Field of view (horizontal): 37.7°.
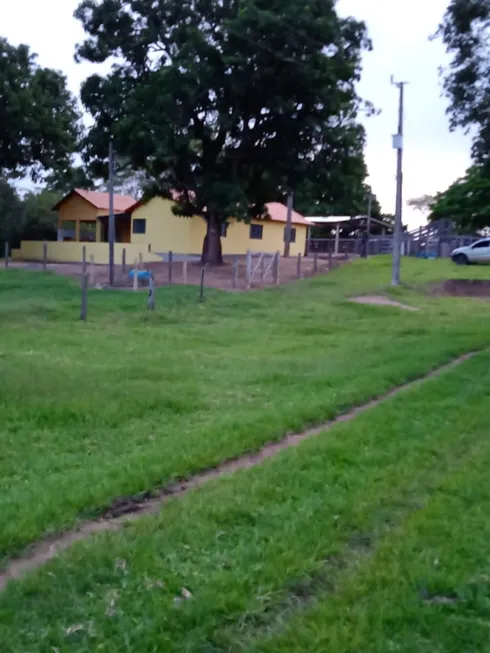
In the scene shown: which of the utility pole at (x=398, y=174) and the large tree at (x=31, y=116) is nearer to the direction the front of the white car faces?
the large tree

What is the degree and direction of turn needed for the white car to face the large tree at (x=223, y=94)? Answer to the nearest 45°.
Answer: approximately 45° to its left

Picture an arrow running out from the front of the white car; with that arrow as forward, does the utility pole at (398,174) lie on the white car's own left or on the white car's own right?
on the white car's own left

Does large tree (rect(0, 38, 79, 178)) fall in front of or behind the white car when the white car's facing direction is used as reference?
in front

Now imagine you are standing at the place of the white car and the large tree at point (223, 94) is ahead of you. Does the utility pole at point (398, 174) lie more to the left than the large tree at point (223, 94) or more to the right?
left

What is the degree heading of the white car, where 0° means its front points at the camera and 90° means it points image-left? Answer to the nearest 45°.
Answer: approximately 90°

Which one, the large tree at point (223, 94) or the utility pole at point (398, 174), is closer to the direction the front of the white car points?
the large tree
